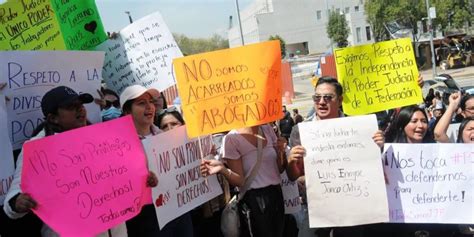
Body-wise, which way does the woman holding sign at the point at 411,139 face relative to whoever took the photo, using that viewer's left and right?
facing the viewer and to the right of the viewer

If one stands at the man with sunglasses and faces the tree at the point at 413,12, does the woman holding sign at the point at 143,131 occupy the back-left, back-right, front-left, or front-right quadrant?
back-left

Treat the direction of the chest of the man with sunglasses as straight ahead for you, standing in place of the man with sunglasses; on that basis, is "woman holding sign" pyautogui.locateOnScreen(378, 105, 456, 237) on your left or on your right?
on your left

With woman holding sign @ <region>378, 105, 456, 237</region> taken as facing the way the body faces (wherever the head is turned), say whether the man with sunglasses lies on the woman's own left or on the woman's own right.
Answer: on the woman's own right

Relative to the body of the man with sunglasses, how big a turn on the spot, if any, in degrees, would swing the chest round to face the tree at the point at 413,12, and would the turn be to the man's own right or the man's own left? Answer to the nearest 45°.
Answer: approximately 180°

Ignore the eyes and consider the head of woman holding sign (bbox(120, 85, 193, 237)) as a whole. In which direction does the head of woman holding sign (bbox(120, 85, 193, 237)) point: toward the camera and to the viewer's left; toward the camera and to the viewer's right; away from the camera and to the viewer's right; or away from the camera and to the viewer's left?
toward the camera and to the viewer's right

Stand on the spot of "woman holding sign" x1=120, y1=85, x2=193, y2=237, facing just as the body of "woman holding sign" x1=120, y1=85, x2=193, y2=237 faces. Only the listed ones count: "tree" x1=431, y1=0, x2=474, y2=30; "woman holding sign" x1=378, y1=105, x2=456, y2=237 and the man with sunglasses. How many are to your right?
0

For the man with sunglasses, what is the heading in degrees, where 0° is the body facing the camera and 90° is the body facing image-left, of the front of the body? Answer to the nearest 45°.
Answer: approximately 0°

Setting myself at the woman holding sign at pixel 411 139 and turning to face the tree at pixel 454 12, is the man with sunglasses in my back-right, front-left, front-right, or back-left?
back-left

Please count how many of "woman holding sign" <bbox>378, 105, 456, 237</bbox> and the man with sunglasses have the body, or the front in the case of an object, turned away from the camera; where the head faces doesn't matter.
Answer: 0

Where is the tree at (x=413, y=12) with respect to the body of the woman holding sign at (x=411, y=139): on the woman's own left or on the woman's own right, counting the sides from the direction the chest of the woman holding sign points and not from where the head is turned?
on the woman's own left

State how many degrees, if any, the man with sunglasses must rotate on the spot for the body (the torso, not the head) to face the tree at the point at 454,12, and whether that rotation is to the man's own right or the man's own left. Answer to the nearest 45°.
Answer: approximately 180°

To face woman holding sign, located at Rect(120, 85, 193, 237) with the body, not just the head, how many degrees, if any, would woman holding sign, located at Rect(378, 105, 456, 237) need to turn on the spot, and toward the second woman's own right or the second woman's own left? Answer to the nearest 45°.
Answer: approximately 90° to the second woman's own right

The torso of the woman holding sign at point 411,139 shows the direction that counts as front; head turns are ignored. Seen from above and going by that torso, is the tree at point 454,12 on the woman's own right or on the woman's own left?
on the woman's own left

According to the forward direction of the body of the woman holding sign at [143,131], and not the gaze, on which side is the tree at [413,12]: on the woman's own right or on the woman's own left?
on the woman's own left
